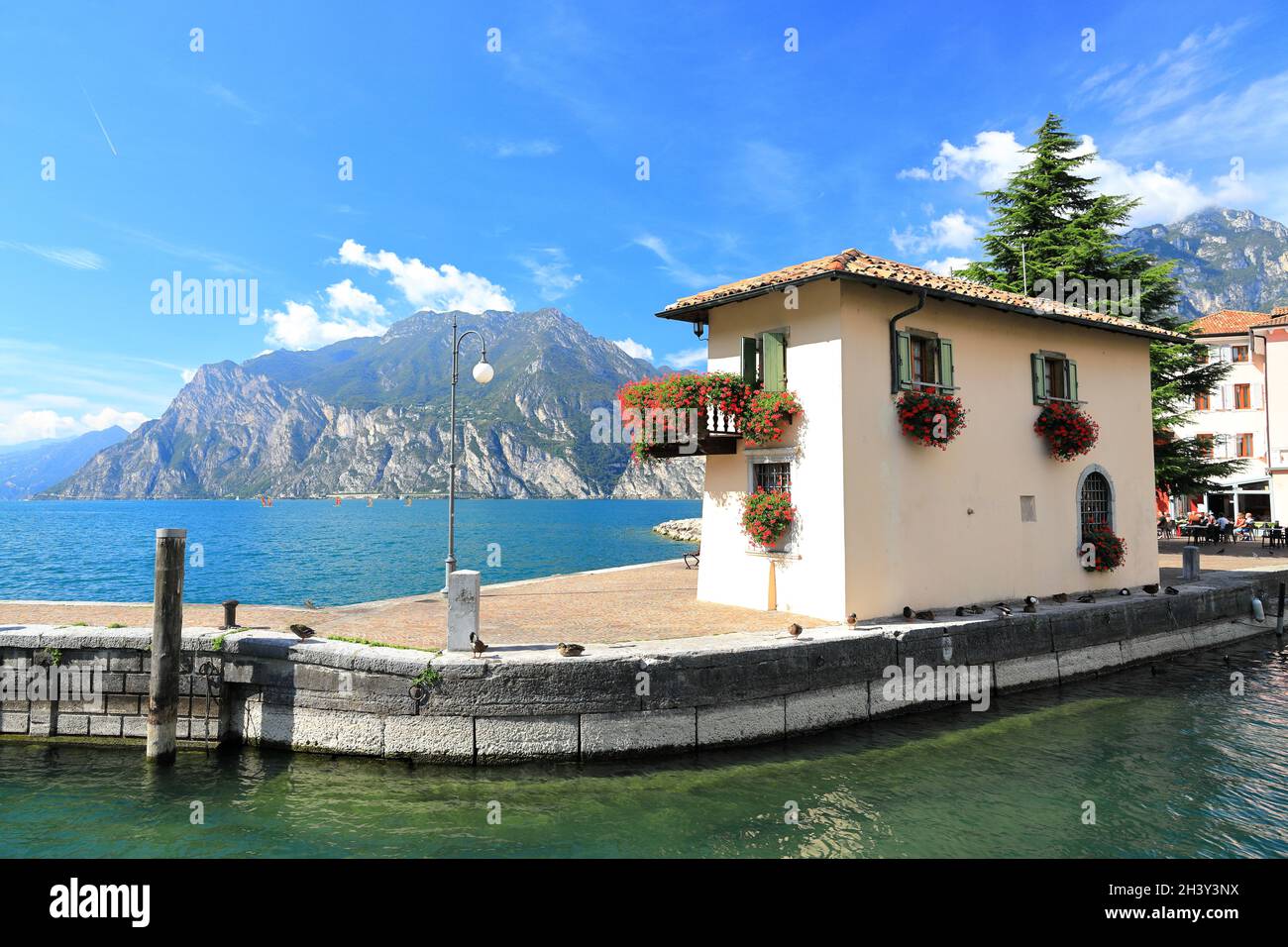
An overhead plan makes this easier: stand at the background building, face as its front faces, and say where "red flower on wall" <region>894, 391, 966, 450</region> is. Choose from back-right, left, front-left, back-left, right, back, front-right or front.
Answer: front

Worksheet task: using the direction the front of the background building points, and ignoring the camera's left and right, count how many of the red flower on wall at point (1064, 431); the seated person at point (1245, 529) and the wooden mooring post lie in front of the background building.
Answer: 3

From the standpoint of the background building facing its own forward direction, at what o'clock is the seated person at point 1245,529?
The seated person is roughly at 12 o'clock from the background building.

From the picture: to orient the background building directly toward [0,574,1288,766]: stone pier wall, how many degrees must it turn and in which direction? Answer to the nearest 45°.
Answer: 0° — it already faces it

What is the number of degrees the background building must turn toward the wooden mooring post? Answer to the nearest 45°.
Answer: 0° — it already faces it

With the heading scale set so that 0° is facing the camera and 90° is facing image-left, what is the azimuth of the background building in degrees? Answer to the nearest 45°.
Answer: approximately 0°

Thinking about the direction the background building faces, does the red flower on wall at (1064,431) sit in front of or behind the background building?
in front

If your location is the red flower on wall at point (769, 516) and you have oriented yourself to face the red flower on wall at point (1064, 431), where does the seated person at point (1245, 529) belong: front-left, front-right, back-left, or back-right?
front-left

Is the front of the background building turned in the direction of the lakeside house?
yes
